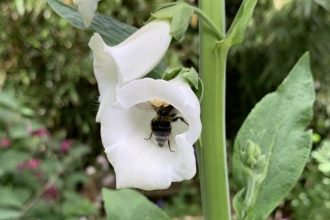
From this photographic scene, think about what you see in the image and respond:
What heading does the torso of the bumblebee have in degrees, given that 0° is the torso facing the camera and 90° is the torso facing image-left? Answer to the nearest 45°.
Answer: approximately 180°

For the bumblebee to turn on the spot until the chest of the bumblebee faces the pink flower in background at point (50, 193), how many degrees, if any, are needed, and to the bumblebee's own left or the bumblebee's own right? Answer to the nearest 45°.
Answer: approximately 45° to the bumblebee's own left
